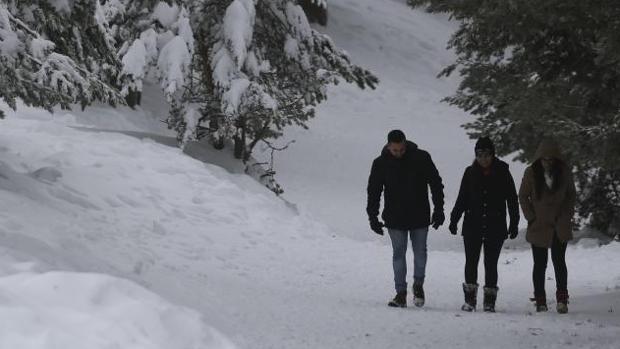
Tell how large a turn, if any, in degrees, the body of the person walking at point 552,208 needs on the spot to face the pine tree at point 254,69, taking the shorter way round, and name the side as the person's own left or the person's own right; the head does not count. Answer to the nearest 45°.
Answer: approximately 135° to the person's own right

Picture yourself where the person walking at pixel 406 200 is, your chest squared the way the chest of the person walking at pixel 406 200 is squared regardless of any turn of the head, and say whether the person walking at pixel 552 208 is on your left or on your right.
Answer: on your left

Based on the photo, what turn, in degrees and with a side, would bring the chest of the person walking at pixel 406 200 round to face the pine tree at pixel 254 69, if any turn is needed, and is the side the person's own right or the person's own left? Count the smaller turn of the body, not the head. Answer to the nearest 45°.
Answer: approximately 135° to the person's own right

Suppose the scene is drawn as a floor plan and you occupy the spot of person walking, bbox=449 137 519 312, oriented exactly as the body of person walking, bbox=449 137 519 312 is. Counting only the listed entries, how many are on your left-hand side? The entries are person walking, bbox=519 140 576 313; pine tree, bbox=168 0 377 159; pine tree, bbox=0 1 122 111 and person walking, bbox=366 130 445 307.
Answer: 1

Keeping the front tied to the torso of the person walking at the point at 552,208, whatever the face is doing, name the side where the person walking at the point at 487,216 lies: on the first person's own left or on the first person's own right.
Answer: on the first person's own right

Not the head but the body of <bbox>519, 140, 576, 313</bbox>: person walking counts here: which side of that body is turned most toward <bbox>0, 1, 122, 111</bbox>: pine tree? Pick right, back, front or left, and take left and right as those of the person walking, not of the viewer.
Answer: right

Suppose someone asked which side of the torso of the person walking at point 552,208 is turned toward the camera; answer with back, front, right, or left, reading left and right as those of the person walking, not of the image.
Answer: front

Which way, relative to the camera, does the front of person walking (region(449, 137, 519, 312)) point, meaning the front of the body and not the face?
toward the camera

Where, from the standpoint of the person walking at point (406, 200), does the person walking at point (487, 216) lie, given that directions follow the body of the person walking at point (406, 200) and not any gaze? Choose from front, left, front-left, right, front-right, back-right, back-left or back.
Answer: left

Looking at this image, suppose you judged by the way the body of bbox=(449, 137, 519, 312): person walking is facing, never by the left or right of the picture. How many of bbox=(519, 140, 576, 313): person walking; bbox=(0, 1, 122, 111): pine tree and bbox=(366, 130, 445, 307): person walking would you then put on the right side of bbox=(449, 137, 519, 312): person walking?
2

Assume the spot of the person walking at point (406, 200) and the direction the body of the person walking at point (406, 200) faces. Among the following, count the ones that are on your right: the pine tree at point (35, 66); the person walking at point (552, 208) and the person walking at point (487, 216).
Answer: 1
